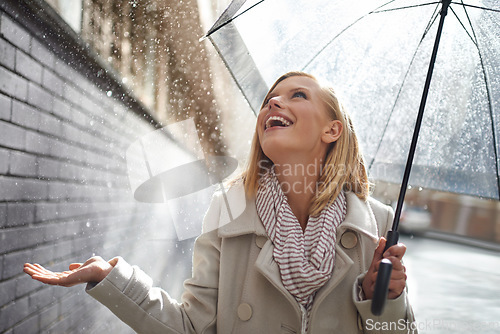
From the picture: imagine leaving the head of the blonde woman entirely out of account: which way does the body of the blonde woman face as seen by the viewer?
toward the camera
